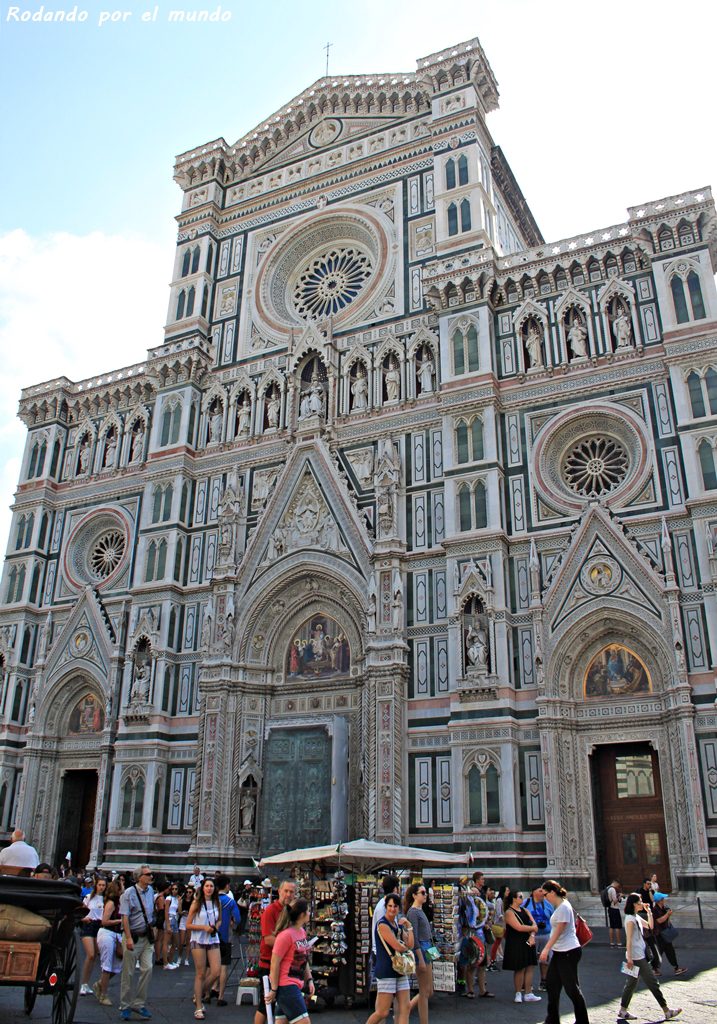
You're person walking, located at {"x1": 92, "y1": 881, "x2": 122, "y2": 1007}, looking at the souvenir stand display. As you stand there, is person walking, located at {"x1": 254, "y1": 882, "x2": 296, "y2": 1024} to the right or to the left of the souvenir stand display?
right

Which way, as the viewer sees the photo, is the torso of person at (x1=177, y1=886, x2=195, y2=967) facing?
toward the camera

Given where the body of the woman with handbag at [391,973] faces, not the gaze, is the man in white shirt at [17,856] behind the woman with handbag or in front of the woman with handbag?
behind

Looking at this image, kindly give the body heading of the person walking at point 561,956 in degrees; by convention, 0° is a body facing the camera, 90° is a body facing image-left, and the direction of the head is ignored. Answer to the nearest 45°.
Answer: approximately 90°

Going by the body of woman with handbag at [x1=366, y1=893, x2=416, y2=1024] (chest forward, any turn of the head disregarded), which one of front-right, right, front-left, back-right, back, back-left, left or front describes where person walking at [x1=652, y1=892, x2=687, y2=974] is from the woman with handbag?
left

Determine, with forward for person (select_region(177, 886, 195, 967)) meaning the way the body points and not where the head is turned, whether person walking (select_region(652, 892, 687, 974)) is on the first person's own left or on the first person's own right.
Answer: on the first person's own left

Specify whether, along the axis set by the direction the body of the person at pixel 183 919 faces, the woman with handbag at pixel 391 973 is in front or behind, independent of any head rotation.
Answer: in front

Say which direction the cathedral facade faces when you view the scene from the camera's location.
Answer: facing the viewer and to the left of the viewer
